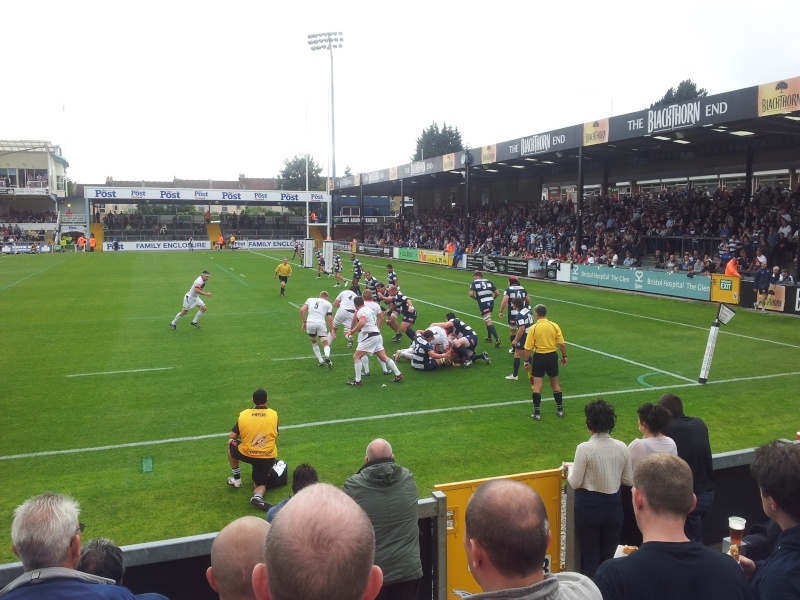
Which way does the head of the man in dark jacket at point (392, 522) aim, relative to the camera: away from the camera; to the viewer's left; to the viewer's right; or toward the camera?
away from the camera

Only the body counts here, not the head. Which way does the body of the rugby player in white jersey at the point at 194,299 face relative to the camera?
to the viewer's right

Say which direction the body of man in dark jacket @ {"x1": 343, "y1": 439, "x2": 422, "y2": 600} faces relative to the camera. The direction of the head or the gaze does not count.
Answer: away from the camera

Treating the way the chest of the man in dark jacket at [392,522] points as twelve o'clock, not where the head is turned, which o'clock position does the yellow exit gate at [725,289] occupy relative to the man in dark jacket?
The yellow exit gate is roughly at 1 o'clock from the man in dark jacket.

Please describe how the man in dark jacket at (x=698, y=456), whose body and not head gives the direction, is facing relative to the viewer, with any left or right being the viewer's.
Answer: facing away from the viewer and to the left of the viewer

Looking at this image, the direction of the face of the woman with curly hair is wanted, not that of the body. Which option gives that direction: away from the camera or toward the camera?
away from the camera

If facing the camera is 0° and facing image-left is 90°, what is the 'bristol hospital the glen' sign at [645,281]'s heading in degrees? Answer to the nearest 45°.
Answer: approximately 45°

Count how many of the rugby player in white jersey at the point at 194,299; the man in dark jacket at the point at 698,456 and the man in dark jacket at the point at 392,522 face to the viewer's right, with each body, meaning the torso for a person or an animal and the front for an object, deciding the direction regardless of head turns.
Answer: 1

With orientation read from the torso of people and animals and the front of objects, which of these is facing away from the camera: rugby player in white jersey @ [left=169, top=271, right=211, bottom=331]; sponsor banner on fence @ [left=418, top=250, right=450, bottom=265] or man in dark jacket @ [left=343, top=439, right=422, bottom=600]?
the man in dark jacket

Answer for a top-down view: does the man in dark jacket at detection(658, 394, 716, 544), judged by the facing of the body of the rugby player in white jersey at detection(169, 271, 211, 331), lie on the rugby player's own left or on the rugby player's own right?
on the rugby player's own right

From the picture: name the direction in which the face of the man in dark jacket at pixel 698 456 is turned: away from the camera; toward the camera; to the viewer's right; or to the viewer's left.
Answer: away from the camera

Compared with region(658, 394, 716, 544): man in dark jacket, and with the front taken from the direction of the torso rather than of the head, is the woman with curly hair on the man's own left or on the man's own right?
on the man's own left

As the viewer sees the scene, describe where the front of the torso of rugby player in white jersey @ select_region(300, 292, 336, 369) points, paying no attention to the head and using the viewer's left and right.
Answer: facing away from the viewer and to the right of the viewer

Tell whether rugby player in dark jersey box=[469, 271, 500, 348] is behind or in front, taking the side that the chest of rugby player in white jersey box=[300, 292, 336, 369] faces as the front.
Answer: in front

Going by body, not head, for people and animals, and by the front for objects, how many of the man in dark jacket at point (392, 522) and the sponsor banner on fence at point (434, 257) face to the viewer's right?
0
